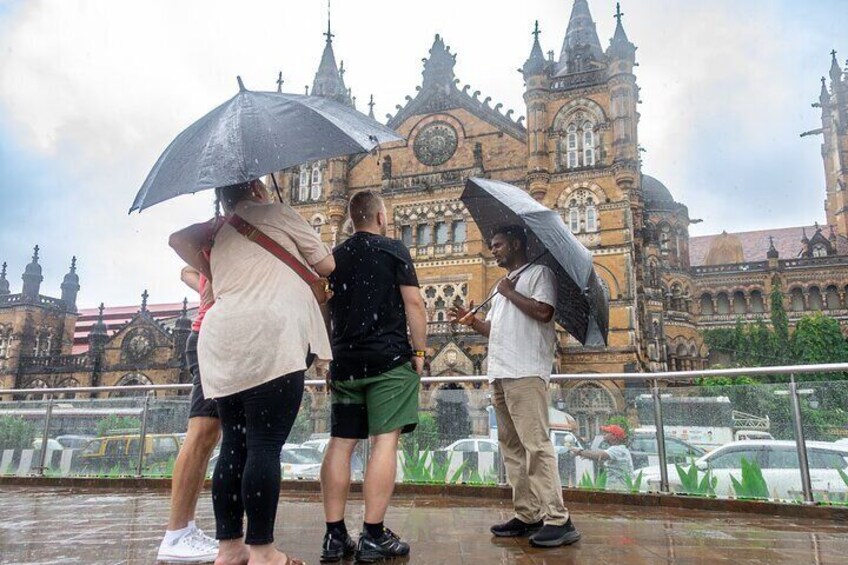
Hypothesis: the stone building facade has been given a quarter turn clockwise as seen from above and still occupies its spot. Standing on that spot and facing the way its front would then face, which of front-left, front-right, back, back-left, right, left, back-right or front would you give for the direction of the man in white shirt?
back-left

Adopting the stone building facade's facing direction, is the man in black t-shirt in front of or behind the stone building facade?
in front

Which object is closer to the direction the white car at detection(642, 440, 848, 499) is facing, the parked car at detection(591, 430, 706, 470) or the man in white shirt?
the parked car

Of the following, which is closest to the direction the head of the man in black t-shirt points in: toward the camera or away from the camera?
away from the camera

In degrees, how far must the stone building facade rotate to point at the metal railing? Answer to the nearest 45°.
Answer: approximately 45° to its left

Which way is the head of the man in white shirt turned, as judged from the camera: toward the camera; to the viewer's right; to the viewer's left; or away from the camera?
to the viewer's left

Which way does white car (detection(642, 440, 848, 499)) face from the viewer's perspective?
to the viewer's left

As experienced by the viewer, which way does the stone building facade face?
facing the viewer and to the left of the viewer

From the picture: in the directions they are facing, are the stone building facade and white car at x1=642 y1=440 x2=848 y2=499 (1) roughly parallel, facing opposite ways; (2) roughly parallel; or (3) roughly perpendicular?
roughly perpendicular

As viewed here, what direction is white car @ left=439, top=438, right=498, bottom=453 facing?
to the viewer's left

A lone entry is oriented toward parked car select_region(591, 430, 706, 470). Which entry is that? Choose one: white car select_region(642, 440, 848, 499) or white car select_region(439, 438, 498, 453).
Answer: the white car select_region(642, 440, 848, 499)

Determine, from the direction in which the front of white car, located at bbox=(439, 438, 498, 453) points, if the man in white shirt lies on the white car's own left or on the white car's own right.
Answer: on the white car's own left
